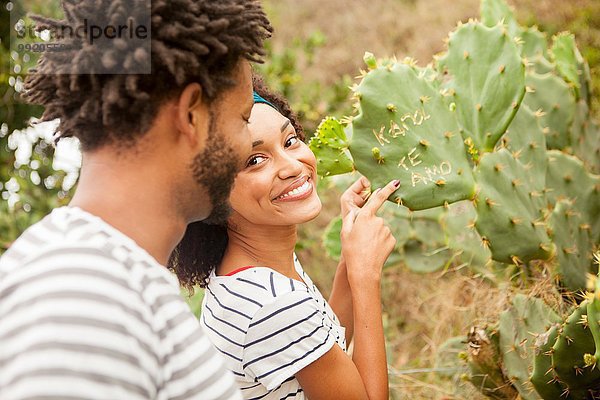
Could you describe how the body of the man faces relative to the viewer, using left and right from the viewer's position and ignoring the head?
facing away from the viewer and to the right of the viewer

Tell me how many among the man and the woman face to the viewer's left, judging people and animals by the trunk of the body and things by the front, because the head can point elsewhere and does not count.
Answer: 0

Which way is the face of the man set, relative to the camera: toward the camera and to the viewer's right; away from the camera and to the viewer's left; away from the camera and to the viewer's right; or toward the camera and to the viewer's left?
away from the camera and to the viewer's right

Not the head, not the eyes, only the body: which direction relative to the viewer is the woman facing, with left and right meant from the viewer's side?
facing to the right of the viewer
